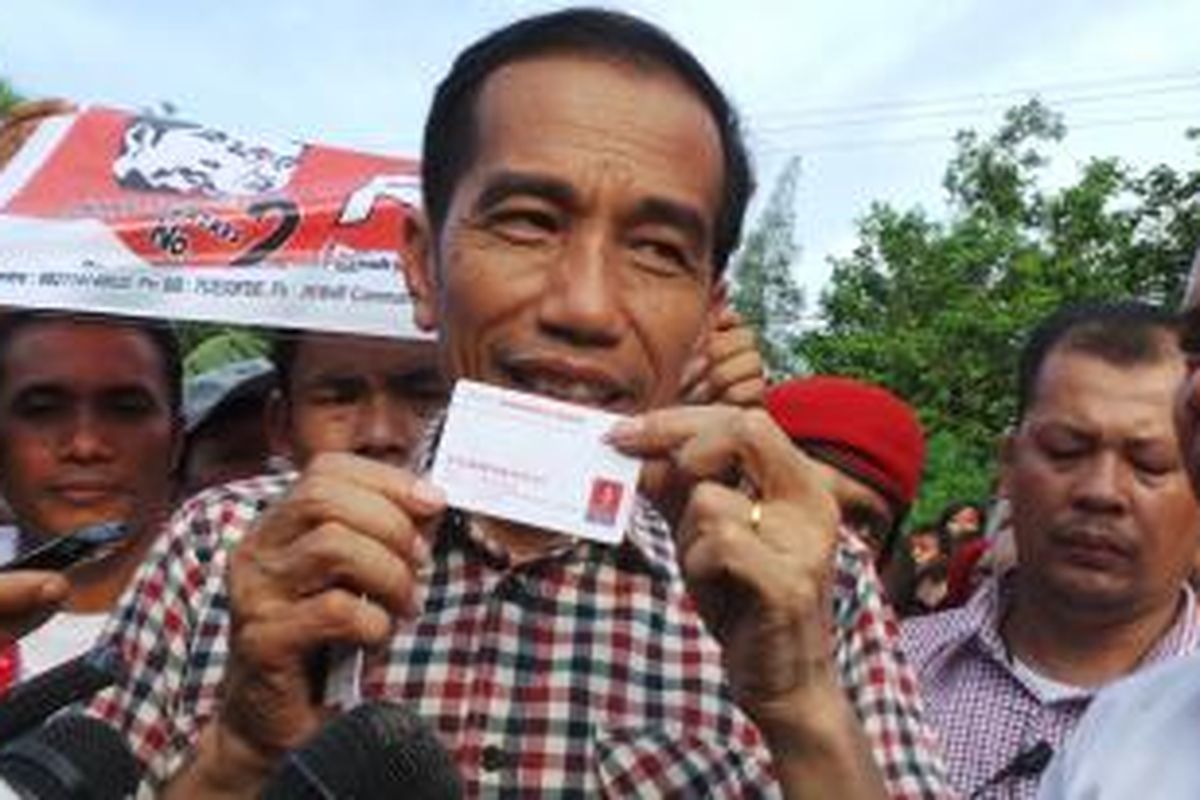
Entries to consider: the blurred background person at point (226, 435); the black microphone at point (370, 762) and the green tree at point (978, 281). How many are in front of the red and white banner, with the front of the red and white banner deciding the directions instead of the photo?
1

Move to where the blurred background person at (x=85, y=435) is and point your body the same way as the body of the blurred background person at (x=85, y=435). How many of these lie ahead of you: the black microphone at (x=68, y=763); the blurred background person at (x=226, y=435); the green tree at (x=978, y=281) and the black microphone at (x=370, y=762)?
2

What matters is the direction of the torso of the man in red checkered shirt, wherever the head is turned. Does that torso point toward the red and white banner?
no

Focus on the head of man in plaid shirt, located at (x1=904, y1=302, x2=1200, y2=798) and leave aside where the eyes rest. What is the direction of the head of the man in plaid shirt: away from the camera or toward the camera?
toward the camera

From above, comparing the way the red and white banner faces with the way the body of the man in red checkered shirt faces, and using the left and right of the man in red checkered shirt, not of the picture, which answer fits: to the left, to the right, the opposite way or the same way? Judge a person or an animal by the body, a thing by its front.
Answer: the same way

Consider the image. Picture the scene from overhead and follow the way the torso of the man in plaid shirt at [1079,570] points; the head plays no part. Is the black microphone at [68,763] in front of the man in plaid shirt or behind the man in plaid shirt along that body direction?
in front

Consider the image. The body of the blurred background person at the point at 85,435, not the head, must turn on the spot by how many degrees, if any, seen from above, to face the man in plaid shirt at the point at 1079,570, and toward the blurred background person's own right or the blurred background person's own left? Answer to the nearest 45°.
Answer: approximately 90° to the blurred background person's own left

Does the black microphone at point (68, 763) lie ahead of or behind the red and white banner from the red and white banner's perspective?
ahead

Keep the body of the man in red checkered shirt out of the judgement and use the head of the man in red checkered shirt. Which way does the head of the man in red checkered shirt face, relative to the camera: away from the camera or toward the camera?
toward the camera

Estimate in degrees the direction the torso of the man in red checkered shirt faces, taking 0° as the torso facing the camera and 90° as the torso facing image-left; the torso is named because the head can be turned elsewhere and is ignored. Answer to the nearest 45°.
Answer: approximately 0°

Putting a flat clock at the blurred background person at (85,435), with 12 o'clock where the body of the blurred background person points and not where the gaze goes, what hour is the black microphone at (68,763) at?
The black microphone is roughly at 12 o'clock from the blurred background person.

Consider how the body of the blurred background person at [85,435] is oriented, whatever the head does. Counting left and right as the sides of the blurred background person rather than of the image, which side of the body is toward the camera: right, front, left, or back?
front

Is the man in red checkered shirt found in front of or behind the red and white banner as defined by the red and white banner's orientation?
in front

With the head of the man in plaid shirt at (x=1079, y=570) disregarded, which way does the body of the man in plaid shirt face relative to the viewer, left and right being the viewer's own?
facing the viewer
